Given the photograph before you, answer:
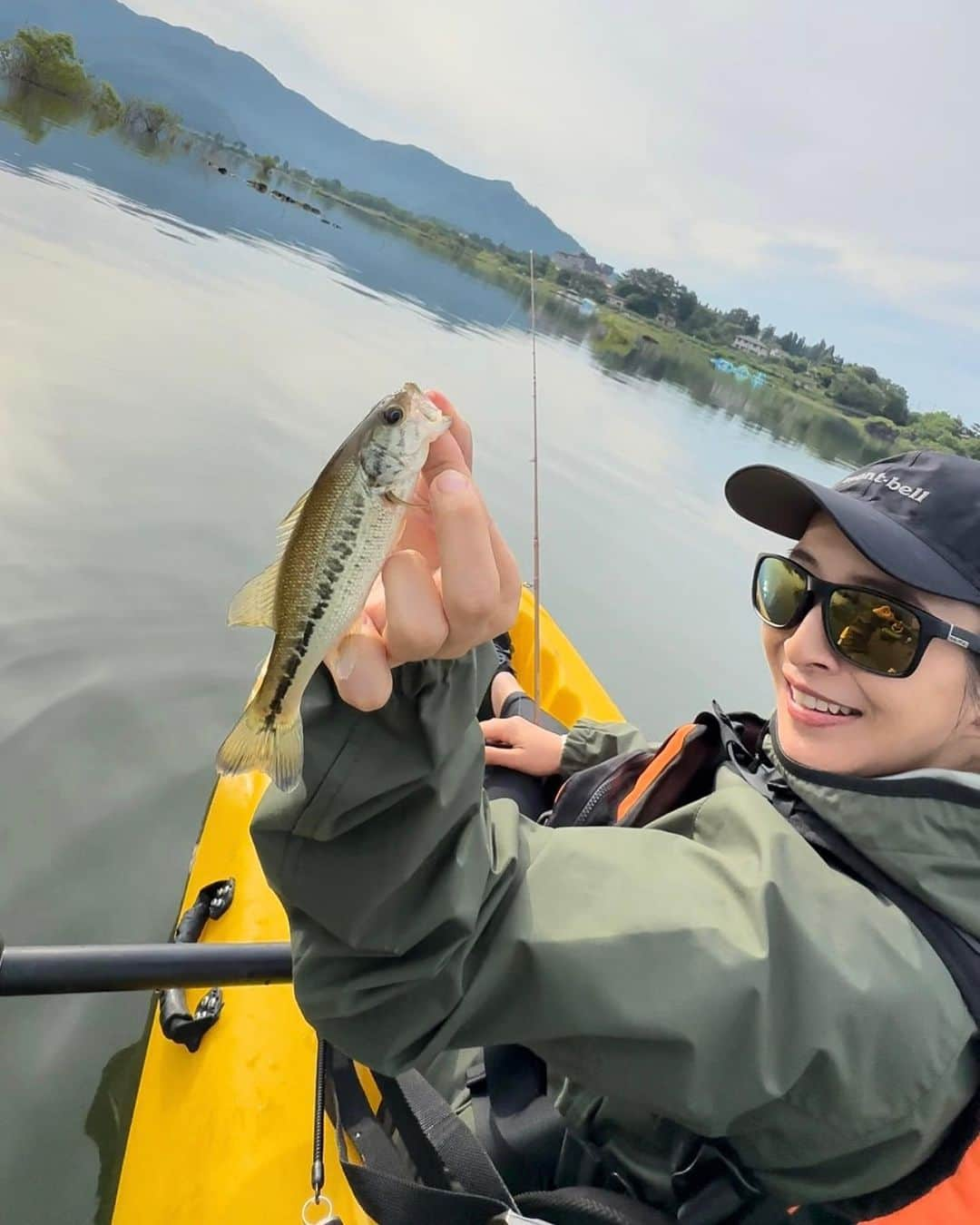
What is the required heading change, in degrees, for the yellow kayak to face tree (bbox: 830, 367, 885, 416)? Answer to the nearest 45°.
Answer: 0° — it already faces it

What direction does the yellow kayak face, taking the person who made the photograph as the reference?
facing away from the viewer
